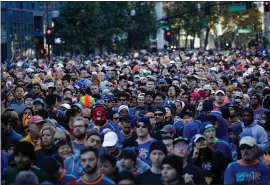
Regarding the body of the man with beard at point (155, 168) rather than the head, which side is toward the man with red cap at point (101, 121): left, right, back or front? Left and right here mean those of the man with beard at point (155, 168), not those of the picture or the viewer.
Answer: back

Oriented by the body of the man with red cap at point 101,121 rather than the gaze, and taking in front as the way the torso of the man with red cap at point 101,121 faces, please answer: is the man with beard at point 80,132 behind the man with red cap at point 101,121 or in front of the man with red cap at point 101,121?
in front

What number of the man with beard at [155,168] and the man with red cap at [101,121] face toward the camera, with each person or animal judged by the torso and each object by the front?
2

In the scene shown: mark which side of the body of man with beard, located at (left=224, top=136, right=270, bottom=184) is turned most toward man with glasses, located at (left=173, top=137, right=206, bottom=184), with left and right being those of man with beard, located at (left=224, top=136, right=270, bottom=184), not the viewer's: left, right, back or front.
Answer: right

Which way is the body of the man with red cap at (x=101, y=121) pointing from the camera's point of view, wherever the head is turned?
toward the camera

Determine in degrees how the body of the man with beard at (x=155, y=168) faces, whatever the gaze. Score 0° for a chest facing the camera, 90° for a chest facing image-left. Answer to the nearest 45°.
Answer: approximately 0°

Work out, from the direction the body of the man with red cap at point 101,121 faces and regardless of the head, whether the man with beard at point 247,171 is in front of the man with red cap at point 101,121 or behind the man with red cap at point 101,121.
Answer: in front
